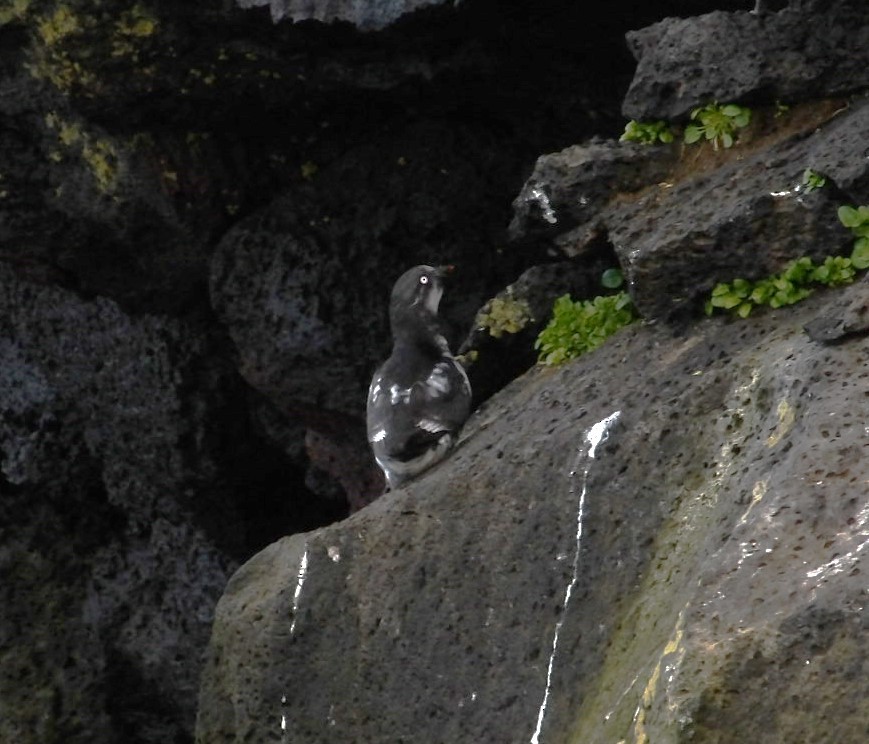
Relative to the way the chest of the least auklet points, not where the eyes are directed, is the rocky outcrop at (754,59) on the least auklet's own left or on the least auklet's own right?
on the least auklet's own right

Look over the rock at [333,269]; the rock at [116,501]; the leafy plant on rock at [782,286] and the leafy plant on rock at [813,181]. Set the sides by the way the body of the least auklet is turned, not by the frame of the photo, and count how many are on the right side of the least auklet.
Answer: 2

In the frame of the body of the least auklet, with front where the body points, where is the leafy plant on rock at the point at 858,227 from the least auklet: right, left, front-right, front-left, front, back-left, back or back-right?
right

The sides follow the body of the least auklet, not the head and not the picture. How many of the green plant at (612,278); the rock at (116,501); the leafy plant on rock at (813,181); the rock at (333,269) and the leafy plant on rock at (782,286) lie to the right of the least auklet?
3

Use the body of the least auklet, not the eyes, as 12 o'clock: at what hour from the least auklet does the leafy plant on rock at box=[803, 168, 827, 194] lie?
The leafy plant on rock is roughly at 3 o'clock from the least auklet.

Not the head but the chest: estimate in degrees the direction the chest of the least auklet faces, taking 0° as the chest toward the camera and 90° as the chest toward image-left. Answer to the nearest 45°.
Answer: approximately 225°

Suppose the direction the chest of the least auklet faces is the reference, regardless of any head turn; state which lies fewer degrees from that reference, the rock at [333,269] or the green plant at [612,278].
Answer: the rock

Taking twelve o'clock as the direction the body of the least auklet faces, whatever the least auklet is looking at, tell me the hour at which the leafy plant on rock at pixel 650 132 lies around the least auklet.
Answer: The leafy plant on rock is roughly at 2 o'clock from the least auklet.

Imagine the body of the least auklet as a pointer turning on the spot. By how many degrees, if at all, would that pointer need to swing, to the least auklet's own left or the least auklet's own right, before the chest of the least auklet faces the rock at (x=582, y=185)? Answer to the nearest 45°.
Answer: approximately 45° to the least auklet's own right

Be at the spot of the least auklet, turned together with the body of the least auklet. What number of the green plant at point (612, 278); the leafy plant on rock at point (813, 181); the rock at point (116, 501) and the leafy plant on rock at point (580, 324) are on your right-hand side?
3

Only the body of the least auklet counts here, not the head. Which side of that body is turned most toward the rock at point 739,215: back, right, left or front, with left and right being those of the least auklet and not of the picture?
right

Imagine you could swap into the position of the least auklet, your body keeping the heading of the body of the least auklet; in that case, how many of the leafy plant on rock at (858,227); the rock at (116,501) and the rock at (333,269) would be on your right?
1

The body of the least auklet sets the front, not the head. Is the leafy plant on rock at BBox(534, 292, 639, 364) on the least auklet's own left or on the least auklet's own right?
on the least auklet's own right

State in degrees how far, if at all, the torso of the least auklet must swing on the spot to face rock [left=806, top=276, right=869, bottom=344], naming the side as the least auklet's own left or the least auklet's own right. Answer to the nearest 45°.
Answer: approximately 90° to the least auklet's own right
